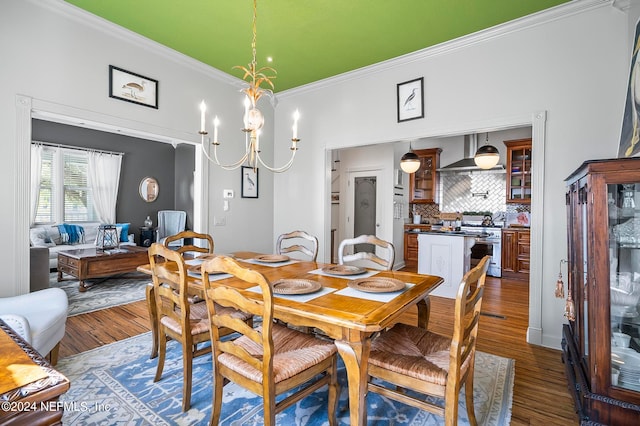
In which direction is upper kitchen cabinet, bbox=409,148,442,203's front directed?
toward the camera

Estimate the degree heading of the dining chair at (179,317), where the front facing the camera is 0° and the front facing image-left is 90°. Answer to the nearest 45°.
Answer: approximately 225°

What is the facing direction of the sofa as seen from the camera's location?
facing the viewer

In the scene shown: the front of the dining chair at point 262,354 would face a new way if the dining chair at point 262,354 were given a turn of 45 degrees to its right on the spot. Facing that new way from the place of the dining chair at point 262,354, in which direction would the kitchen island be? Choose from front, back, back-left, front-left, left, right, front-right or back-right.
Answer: front-left

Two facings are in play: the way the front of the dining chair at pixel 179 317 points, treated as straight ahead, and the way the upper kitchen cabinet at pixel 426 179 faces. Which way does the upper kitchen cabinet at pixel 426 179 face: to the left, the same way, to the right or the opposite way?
the opposite way

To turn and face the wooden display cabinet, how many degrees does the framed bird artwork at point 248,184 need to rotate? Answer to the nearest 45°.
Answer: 0° — it already faces it

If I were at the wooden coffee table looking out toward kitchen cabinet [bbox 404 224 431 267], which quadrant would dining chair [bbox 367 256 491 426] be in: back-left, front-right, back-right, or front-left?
front-right

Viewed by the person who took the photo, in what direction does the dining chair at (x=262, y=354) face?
facing away from the viewer and to the right of the viewer

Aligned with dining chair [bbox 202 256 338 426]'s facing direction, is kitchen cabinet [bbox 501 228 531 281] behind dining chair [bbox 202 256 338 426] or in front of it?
in front

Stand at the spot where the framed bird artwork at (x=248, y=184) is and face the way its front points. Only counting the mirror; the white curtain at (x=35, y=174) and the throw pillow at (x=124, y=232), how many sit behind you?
3

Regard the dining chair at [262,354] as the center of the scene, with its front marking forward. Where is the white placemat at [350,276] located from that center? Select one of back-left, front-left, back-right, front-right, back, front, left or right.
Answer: front

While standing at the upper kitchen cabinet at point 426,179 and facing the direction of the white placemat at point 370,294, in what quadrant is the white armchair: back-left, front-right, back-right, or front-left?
front-right

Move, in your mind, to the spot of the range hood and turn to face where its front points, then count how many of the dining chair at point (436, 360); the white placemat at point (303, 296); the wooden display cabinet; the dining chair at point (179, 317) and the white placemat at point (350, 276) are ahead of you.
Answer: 5

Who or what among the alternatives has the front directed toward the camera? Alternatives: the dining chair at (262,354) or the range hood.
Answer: the range hood

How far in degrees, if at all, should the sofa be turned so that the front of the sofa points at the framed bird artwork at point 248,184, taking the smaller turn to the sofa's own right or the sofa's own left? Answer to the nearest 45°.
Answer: approximately 45° to the sofa's own left

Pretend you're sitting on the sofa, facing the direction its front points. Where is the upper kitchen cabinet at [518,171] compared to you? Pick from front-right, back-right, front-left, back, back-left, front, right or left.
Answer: front-left
